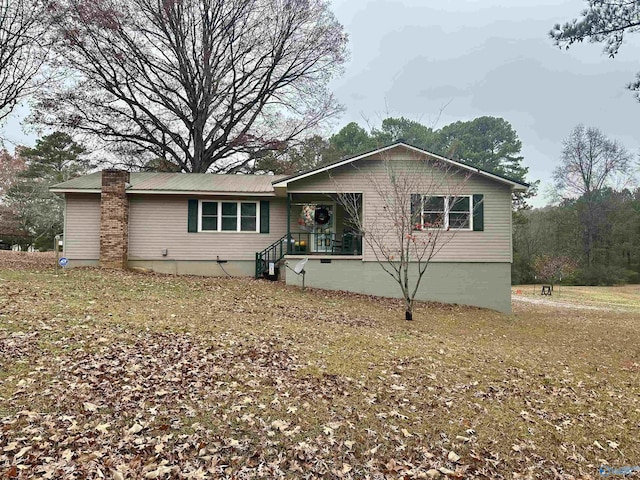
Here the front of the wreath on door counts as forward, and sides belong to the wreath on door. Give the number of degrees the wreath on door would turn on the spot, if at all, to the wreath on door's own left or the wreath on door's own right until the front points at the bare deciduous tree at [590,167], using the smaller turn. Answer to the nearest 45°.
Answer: approximately 135° to the wreath on door's own left

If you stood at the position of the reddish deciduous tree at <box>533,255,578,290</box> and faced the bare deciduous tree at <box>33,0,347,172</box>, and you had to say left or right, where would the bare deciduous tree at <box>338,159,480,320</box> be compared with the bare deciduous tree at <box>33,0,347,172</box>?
left

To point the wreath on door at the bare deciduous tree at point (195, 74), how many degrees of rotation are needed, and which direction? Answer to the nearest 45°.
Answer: approximately 135° to its right

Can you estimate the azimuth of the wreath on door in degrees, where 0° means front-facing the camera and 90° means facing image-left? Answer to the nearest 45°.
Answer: approximately 0°

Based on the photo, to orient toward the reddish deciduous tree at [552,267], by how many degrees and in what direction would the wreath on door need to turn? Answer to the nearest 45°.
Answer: approximately 135° to its left
